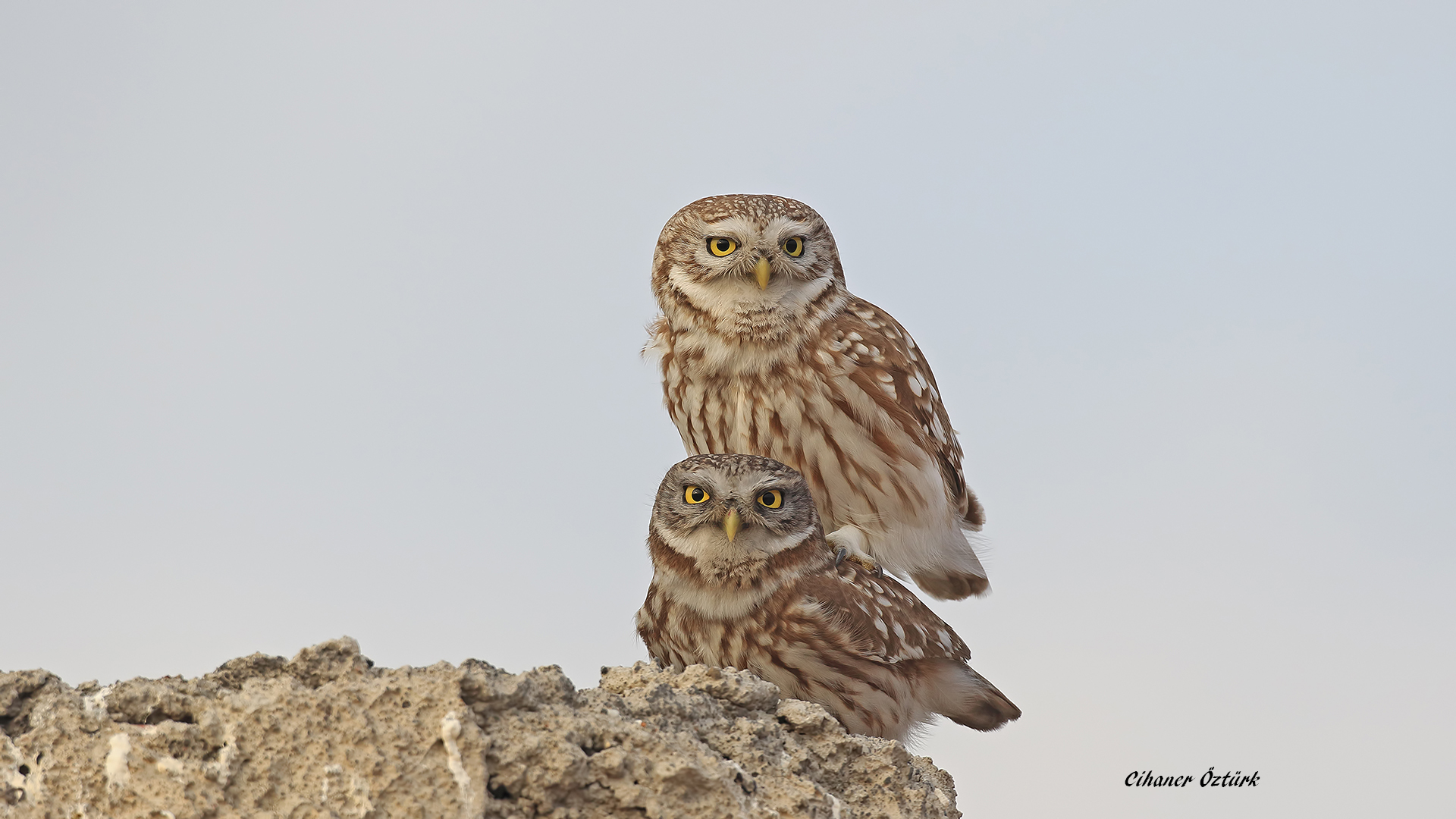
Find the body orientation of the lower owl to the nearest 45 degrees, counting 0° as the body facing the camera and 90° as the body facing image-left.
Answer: approximately 45°
